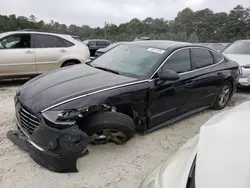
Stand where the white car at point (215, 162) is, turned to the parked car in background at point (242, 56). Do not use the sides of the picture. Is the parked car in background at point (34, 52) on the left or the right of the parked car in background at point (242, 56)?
left

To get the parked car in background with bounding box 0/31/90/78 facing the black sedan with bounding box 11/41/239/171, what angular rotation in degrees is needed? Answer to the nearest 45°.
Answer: approximately 90° to its left

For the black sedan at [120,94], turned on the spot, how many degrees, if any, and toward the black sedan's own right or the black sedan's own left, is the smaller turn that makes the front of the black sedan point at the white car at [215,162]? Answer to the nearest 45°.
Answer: approximately 45° to the black sedan's own left

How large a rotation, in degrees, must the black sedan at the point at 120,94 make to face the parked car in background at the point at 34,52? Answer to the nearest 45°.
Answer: approximately 90° to its right

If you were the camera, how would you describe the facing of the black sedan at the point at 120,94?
facing the viewer and to the left of the viewer

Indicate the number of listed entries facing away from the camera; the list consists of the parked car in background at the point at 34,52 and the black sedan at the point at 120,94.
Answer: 0

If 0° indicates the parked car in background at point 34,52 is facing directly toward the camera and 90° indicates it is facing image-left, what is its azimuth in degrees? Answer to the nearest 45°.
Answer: approximately 90°

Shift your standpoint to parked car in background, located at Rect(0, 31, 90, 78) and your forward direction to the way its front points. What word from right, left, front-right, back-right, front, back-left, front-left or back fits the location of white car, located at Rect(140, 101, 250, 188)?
left

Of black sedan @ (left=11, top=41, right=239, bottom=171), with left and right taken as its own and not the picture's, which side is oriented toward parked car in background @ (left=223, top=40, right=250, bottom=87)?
back
